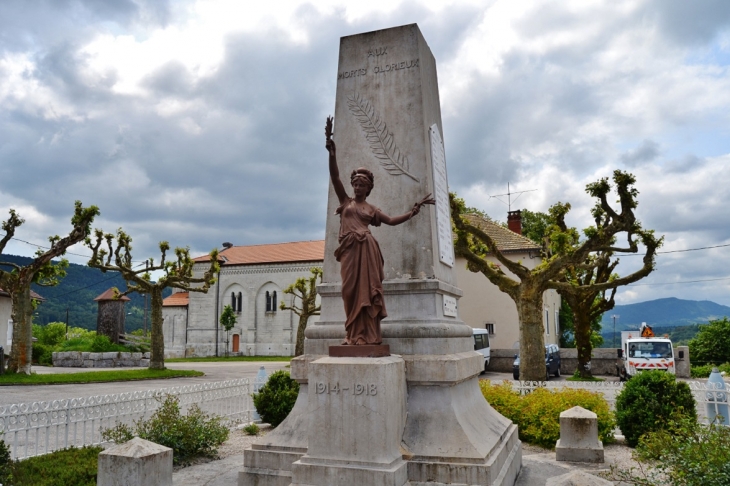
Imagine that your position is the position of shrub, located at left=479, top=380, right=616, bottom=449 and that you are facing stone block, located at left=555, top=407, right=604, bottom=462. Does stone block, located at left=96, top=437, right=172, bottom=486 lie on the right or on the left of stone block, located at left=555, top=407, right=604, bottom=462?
right

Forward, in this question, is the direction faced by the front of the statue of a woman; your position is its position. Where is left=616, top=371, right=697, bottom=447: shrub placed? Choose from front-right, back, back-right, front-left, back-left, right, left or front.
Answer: back-left

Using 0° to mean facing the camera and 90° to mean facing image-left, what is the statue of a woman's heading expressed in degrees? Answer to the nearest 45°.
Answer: approximately 0°

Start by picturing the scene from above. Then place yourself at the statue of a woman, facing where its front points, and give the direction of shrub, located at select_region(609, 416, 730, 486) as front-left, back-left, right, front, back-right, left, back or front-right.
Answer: left

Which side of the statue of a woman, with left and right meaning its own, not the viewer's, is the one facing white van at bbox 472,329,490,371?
back

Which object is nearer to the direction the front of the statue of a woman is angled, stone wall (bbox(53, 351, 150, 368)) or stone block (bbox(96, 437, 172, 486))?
the stone block

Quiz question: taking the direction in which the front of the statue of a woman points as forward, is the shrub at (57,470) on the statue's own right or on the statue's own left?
on the statue's own right

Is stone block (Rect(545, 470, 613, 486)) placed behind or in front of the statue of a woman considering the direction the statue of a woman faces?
in front

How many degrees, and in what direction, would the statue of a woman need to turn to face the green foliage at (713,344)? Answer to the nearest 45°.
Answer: approximately 135° to its left

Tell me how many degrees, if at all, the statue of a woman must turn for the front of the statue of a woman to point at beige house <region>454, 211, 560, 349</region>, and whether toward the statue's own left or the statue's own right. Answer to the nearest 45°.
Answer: approximately 180°

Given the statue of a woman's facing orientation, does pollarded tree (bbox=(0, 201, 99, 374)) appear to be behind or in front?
behind
